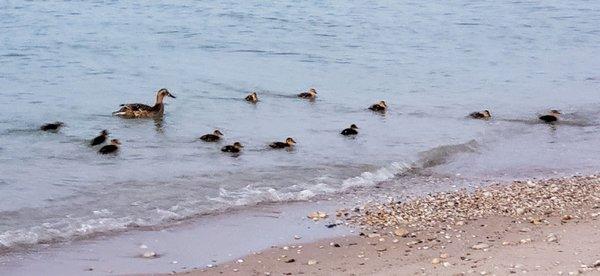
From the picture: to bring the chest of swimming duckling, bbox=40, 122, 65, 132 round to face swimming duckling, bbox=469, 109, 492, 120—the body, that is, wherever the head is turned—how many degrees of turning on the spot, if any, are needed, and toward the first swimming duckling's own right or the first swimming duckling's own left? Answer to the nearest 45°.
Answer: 0° — it already faces it

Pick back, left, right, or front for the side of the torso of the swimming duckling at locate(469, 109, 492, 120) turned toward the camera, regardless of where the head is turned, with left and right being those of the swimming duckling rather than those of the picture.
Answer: right

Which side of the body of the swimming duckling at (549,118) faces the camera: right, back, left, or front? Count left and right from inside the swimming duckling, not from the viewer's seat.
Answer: right

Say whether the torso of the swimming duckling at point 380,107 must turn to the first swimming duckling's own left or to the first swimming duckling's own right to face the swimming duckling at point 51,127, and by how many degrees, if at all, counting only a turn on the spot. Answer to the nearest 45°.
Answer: approximately 135° to the first swimming duckling's own right

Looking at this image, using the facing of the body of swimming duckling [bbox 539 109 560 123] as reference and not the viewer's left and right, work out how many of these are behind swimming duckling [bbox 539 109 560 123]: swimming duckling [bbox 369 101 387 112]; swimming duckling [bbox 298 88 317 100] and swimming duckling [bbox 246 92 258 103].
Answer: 3

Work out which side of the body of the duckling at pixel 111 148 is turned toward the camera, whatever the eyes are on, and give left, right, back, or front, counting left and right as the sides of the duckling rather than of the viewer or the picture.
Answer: right

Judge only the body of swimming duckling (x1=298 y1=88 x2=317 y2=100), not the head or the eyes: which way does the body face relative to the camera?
to the viewer's right

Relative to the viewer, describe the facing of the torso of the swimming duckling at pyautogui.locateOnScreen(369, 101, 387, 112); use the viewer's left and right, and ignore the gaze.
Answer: facing to the right of the viewer

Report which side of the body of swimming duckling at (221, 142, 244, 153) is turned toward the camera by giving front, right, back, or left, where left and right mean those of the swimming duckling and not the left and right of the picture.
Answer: right

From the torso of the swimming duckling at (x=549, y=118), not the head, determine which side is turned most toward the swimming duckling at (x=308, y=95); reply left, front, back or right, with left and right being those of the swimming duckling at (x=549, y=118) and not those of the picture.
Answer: back

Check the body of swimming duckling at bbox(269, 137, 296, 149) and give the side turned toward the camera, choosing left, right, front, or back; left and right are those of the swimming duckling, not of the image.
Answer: right

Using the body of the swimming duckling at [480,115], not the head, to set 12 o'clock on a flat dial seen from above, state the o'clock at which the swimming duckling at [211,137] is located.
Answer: the swimming duckling at [211,137] is roughly at 5 o'clock from the swimming duckling at [480,115].

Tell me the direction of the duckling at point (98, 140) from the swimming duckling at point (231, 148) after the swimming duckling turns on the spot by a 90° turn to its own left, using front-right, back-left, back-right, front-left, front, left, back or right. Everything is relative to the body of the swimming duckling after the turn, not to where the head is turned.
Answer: left

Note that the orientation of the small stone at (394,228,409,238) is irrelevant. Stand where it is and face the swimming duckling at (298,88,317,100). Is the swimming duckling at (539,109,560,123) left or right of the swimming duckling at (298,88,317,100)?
right
